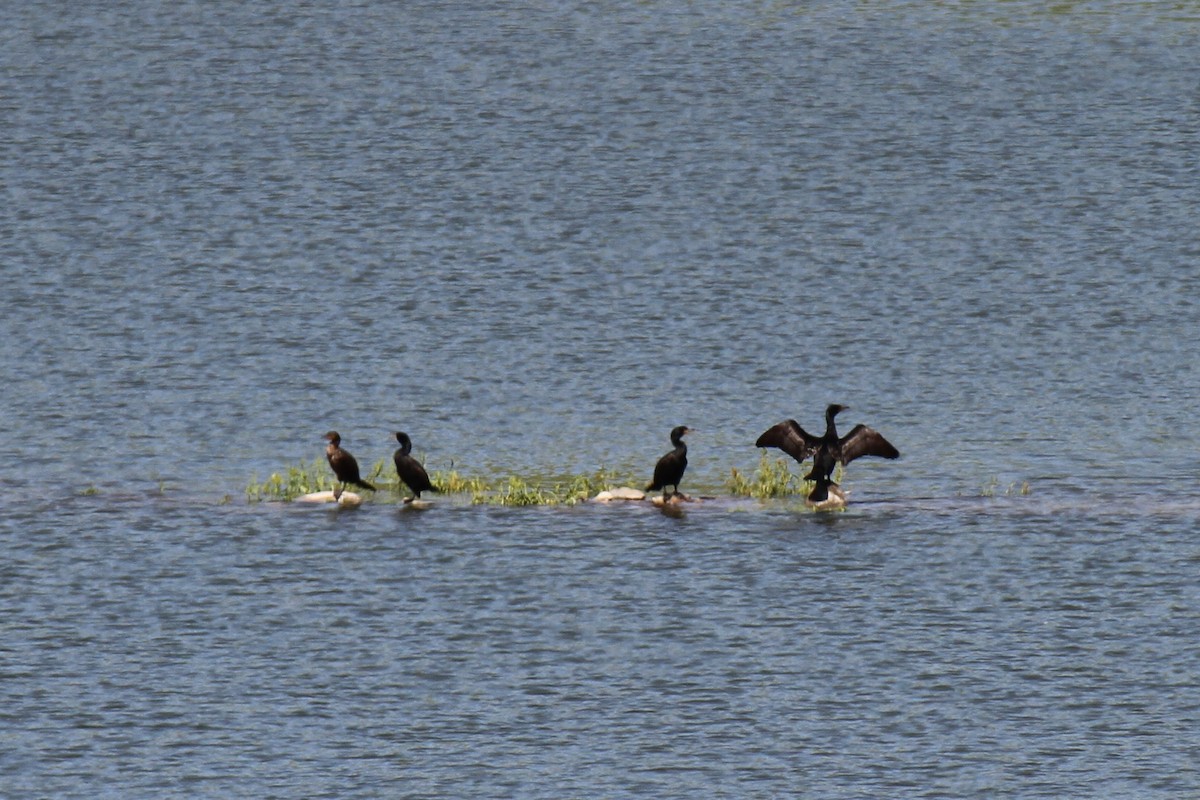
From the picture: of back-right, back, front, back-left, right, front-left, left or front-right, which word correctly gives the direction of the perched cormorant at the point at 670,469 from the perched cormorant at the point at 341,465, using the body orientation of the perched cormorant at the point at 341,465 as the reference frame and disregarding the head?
back

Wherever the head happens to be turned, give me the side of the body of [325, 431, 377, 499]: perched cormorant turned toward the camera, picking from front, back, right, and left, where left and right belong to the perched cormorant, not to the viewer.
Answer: left

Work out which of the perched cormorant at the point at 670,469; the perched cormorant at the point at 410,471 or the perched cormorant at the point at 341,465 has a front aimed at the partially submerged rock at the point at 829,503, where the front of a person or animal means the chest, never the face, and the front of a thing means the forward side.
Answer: the perched cormorant at the point at 670,469

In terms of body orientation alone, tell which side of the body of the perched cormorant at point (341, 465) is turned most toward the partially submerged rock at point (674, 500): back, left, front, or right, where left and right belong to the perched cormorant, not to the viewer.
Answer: back

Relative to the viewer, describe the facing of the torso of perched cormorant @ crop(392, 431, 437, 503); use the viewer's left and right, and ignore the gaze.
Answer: facing to the left of the viewer

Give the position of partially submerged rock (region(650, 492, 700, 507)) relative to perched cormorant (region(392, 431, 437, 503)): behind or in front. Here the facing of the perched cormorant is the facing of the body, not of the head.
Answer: behind

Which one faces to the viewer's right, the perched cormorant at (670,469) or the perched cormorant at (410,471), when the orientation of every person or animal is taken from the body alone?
the perched cormorant at (670,469)

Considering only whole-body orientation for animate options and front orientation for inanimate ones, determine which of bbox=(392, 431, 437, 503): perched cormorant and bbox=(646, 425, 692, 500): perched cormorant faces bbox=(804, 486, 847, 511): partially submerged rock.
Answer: bbox=(646, 425, 692, 500): perched cormorant

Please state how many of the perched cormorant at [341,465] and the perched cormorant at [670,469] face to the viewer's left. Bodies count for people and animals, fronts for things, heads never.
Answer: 1

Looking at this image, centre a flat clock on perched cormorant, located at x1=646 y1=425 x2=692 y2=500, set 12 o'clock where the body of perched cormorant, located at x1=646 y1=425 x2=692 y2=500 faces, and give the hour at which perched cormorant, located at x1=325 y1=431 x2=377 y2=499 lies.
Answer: perched cormorant, located at x1=325 y1=431 x2=377 y2=499 is roughly at 6 o'clock from perched cormorant, located at x1=646 y1=425 x2=692 y2=500.

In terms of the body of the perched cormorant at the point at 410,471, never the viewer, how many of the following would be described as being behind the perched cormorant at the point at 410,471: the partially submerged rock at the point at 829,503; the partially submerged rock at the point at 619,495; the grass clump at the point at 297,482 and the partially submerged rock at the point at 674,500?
3

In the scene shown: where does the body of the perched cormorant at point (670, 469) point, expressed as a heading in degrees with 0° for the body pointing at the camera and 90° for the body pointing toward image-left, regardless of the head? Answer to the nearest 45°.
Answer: approximately 270°

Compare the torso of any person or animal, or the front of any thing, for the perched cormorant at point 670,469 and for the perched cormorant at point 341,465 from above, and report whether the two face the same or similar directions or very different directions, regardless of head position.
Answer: very different directions

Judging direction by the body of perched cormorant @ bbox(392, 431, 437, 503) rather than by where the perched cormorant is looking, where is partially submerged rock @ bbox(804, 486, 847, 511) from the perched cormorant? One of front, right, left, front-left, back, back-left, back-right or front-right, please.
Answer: back
